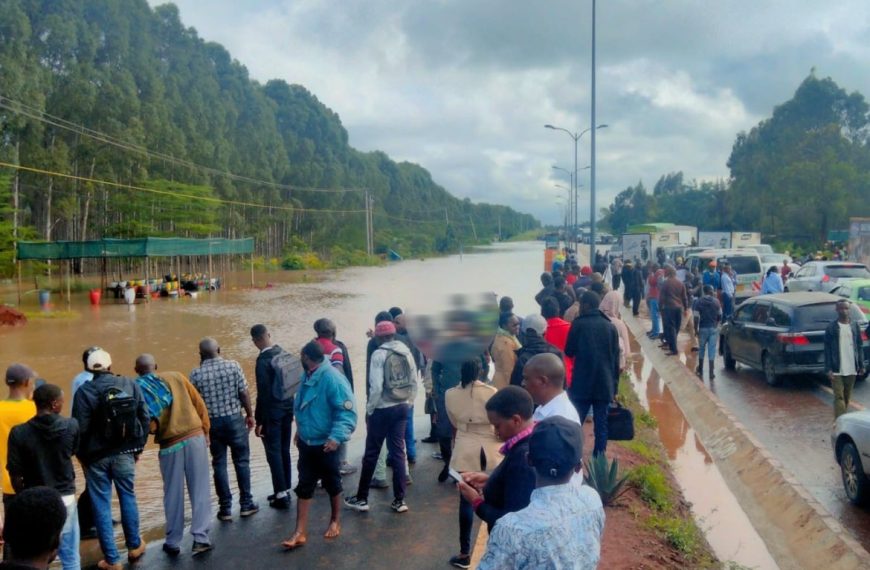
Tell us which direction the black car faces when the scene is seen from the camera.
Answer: facing away from the viewer and to the left of the viewer

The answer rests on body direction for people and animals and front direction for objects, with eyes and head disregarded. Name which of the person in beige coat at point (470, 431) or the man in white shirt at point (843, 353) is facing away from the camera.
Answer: the person in beige coat

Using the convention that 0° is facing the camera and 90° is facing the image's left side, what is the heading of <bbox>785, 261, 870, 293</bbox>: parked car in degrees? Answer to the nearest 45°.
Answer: approximately 135°

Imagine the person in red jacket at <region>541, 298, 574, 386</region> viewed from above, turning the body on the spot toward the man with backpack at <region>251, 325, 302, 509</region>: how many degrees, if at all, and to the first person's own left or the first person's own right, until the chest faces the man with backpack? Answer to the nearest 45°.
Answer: approximately 135° to the first person's own left

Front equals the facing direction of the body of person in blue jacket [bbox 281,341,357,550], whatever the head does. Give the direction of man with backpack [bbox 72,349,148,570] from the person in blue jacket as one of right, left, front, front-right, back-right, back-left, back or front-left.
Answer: front-right

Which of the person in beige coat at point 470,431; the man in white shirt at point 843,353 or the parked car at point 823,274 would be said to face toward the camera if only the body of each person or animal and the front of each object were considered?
the man in white shirt

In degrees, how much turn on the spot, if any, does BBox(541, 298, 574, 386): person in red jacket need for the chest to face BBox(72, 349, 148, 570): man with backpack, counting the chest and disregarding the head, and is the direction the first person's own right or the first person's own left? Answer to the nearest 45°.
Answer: approximately 135° to the first person's own left

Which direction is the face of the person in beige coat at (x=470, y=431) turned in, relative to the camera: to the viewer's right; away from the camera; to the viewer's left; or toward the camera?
away from the camera

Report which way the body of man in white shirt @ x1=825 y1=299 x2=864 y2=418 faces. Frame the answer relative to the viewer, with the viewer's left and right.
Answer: facing the viewer

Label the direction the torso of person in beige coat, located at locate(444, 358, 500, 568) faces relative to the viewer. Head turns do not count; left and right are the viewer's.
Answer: facing away from the viewer

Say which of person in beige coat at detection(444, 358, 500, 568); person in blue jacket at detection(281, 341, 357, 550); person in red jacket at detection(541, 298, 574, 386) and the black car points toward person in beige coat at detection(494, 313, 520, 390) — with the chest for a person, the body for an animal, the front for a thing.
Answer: person in beige coat at detection(444, 358, 500, 568)

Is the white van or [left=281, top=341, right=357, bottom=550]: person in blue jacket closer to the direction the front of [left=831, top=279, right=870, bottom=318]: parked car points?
the white van

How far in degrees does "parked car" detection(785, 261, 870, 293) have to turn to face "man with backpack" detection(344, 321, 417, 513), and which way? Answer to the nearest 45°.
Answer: approximately 135° to its left

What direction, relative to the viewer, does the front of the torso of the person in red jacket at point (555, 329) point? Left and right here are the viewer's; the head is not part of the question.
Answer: facing away from the viewer

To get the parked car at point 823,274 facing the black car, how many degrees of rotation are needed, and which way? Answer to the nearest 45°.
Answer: approximately 135° to its left

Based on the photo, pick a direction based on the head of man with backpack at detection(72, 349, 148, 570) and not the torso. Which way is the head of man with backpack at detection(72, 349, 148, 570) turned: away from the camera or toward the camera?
away from the camera

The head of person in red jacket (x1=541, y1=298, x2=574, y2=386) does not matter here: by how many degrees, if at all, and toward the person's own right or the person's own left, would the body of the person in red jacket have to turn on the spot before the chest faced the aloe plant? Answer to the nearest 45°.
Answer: approximately 180°
